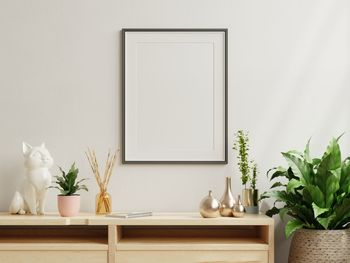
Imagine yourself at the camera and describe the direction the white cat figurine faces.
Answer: facing the viewer and to the right of the viewer

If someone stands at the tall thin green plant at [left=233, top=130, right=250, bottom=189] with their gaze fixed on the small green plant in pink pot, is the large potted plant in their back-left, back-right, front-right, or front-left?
back-left

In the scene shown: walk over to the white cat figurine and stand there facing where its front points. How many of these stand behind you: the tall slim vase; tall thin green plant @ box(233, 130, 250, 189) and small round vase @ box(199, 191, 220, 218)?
0

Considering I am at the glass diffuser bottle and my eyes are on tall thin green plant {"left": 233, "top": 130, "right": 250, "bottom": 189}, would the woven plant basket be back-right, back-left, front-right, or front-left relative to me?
front-right

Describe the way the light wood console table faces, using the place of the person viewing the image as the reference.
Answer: facing the viewer
